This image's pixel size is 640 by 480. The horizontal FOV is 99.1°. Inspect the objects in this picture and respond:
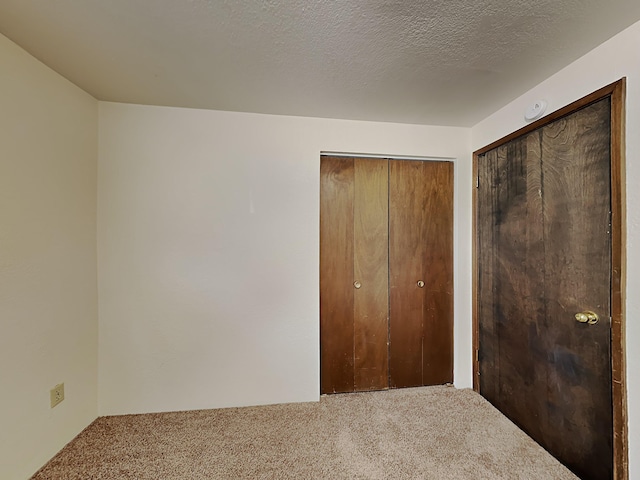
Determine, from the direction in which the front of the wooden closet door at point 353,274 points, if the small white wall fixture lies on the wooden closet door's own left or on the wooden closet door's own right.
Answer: on the wooden closet door's own left

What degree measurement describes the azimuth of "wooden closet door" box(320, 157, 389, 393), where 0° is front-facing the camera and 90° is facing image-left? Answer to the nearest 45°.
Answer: approximately 0°

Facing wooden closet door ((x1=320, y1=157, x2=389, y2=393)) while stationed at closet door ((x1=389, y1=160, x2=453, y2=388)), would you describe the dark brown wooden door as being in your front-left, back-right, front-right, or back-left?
back-left

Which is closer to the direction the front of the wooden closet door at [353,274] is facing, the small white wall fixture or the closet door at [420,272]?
the small white wall fixture

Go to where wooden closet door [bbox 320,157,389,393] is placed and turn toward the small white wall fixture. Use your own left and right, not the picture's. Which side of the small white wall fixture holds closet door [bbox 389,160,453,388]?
left

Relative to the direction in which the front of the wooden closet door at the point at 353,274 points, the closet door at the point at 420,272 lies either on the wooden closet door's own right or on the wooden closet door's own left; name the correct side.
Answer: on the wooden closet door's own left

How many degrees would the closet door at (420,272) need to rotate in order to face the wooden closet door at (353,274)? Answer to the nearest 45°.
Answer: approximately 45° to its right

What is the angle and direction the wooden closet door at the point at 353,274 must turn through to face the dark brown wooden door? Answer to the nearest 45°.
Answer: approximately 45° to its left

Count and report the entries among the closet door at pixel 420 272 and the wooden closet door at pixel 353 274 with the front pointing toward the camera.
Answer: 2

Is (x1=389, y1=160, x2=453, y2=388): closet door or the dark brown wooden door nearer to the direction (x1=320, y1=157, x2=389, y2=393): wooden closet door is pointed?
the dark brown wooden door
